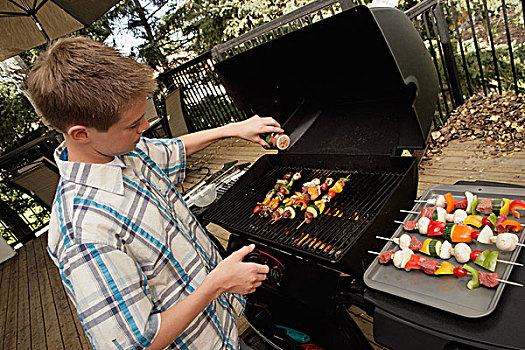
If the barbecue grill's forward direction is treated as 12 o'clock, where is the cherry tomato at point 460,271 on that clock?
The cherry tomato is roughly at 10 o'clock from the barbecue grill.

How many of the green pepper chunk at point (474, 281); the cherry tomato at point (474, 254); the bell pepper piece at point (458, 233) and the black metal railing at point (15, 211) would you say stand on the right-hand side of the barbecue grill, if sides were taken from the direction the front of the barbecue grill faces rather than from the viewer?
1

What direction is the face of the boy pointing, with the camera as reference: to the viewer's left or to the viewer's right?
to the viewer's right

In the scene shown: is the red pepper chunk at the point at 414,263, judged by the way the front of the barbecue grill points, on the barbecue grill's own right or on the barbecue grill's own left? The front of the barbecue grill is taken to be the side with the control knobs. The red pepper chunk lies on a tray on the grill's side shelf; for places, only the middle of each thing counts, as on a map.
on the barbecue grill's own left

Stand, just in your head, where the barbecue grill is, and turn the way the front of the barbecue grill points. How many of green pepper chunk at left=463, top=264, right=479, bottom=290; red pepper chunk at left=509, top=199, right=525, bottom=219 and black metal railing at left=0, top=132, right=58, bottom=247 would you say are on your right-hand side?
1

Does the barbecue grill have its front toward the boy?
yes

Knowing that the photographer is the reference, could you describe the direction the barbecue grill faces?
facing the viewer and to the left of the viewer

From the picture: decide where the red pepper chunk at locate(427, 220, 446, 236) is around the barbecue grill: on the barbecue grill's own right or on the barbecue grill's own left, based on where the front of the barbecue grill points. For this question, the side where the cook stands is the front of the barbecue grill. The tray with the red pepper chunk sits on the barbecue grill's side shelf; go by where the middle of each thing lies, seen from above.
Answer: on the barbecue grill's own left
